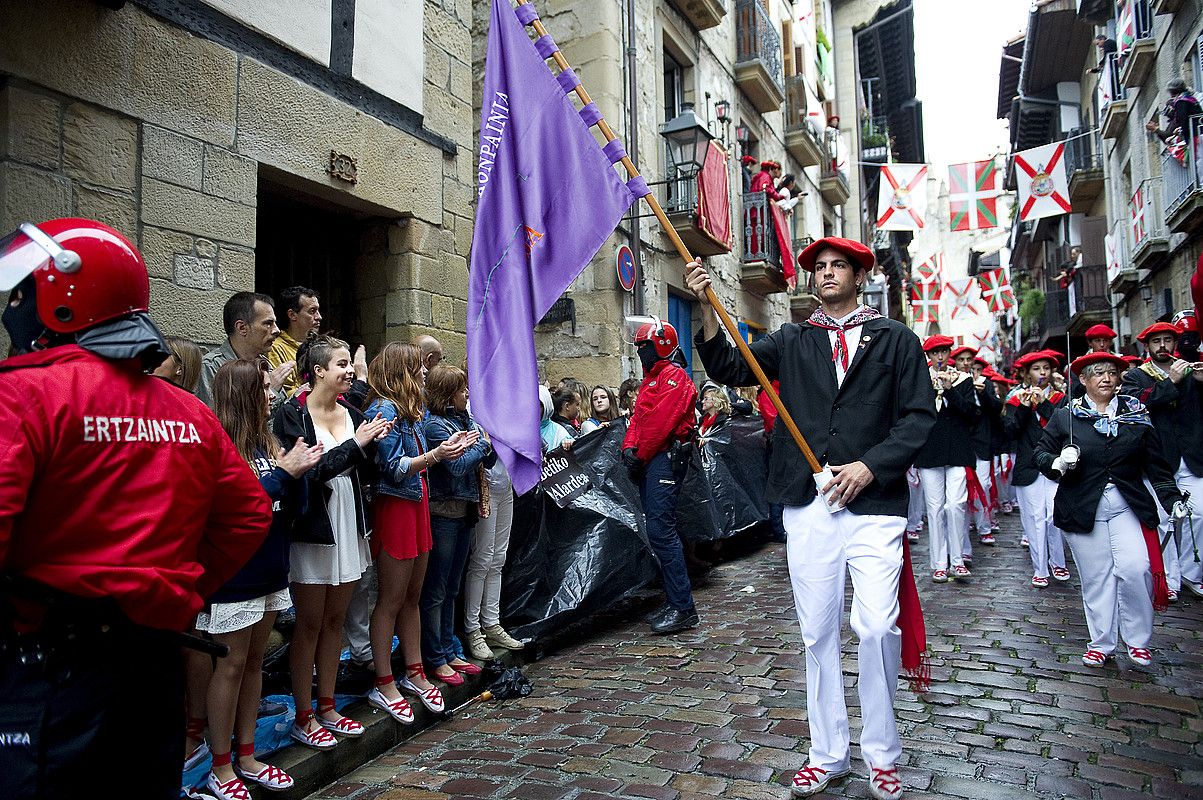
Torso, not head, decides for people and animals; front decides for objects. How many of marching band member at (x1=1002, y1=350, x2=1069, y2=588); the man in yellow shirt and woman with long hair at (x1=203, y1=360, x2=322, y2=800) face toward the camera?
1

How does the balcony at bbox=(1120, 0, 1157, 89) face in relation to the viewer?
to the viewer's left

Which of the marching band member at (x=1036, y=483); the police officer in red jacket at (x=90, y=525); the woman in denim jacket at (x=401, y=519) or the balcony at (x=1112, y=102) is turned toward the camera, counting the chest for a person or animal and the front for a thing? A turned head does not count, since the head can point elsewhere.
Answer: the marching band member

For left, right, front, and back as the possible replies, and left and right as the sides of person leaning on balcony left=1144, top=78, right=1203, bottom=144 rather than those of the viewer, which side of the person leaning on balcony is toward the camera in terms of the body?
left

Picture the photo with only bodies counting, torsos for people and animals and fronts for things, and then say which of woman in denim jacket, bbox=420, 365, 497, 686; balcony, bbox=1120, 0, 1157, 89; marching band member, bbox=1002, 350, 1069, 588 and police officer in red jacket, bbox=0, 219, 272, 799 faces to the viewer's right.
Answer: the woman in denim jacket

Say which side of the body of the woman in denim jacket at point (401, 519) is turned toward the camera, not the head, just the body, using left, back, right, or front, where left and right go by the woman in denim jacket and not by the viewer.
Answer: right

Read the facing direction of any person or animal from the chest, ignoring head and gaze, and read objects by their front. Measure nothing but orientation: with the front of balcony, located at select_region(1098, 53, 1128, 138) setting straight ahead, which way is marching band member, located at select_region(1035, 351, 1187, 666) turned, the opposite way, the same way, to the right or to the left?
to the left

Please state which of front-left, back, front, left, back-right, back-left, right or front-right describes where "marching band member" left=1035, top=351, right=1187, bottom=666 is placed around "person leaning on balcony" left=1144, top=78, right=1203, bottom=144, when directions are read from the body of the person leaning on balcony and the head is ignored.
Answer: left

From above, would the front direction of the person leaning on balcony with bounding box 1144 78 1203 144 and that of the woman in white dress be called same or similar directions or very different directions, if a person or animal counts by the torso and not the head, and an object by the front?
very different directions

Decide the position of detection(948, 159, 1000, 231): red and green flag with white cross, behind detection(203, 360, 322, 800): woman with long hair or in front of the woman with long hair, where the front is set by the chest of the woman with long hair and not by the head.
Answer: in front

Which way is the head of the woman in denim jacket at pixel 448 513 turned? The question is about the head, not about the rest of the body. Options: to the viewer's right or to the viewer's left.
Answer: to the viewer's right
